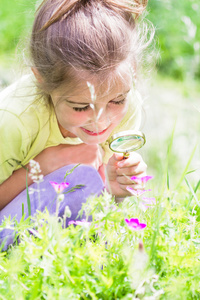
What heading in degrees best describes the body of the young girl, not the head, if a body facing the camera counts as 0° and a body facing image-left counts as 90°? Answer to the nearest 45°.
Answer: approximately 315°

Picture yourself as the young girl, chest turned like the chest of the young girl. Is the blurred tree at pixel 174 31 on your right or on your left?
on your left

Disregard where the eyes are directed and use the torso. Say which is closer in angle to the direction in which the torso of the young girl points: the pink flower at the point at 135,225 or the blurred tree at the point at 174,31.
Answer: the pink flower

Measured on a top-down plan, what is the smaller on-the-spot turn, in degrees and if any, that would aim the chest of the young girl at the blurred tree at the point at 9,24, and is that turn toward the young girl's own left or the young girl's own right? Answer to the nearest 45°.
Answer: approximately 135° to the young girl's own left
